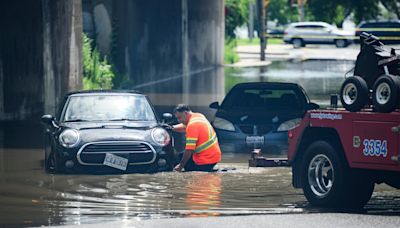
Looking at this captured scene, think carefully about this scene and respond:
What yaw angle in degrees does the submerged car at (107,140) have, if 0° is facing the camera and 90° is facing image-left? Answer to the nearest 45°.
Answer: approximately 0°

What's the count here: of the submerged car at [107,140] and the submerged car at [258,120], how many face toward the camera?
2

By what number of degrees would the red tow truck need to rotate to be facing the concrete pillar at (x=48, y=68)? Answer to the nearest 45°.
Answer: approximately 180°

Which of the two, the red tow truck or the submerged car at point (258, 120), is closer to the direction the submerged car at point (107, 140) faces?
the red tow truck

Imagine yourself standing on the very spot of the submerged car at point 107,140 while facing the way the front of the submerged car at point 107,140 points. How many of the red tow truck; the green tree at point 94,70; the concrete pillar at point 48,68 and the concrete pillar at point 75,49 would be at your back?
3

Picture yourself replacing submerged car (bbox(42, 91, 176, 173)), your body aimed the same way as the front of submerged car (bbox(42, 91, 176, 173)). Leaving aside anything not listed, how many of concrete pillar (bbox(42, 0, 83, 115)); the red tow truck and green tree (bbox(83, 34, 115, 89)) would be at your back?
2

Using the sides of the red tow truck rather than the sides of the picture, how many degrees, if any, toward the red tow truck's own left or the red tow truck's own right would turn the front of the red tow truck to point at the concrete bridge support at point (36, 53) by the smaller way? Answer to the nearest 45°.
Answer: approximately 180°

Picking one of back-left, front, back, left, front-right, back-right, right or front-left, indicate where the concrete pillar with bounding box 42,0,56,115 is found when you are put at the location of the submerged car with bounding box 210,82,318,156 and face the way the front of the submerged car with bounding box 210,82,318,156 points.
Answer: back-right

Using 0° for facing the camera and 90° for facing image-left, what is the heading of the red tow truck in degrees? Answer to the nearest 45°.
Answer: approximately 315°

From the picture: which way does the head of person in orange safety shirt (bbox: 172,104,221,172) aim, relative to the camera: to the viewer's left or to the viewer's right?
to the viewer's left

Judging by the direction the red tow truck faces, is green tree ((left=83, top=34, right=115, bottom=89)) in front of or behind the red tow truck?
behind
